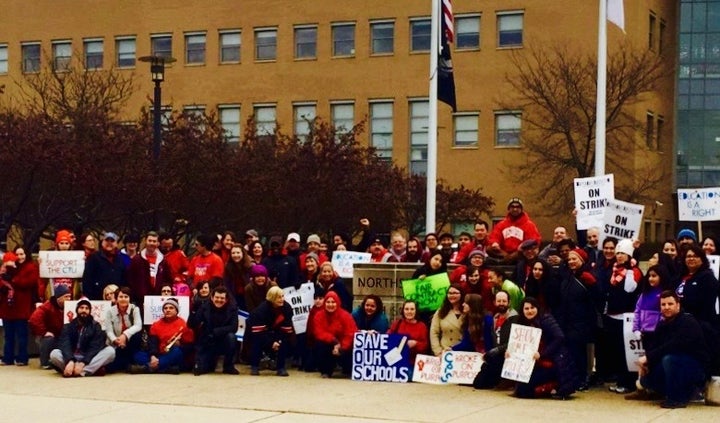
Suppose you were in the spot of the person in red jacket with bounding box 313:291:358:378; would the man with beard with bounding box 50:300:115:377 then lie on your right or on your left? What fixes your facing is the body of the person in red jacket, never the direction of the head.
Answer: on your right

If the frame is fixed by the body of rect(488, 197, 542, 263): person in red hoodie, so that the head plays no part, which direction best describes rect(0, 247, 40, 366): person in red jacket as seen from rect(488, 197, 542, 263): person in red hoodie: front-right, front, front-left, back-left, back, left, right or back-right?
right

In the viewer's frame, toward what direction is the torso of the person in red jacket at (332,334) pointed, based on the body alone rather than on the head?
toward the camera

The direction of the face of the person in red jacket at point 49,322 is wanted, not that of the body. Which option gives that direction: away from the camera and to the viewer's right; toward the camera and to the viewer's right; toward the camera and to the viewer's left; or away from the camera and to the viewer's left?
toward the camera and to the viewer's right

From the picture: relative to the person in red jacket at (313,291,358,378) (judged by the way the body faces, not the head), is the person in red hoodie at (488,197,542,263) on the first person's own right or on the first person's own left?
on the first person's own left

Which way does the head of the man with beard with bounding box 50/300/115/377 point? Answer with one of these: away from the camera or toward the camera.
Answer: toward the camera

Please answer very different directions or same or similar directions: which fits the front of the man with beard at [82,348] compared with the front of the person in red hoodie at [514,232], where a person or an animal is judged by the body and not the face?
same or similar directions

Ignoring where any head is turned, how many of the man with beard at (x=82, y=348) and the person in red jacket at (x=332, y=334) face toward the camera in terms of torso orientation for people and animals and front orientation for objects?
2

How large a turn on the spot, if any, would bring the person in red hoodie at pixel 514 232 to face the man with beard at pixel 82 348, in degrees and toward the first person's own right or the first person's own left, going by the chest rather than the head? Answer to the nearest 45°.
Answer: approximately 90° to the first person's own right

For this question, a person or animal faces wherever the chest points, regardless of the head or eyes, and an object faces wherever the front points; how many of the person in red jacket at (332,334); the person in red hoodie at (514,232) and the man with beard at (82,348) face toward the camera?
3

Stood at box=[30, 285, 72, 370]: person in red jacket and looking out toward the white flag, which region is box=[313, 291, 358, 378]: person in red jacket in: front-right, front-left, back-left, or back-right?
front-right

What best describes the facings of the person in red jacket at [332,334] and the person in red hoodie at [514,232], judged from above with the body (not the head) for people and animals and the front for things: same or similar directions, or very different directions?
same or similar directions

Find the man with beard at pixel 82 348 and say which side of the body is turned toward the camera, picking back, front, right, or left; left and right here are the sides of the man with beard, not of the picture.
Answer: front

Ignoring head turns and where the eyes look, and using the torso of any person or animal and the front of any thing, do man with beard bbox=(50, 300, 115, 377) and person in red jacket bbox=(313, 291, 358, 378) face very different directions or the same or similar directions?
same or similar directions
